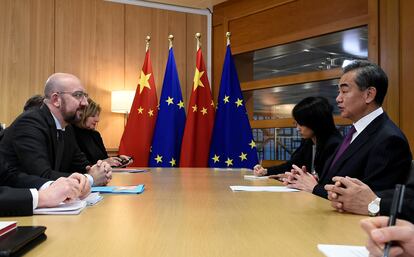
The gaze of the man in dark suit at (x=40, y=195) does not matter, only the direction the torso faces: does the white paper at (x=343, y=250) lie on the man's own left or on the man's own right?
on the man's own right

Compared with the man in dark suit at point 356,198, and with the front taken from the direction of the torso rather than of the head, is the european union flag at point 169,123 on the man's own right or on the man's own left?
on the man's own right

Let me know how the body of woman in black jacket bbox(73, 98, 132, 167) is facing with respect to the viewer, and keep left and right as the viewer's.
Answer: facing to the right of the viewer

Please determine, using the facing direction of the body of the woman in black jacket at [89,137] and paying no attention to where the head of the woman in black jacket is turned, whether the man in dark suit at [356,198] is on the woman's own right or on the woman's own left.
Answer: on the woman's own right

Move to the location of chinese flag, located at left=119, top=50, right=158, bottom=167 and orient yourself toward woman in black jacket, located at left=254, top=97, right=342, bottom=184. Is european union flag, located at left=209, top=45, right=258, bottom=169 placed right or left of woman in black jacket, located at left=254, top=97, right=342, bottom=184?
left

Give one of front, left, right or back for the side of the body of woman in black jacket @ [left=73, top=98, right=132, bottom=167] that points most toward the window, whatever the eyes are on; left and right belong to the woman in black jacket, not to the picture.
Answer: front

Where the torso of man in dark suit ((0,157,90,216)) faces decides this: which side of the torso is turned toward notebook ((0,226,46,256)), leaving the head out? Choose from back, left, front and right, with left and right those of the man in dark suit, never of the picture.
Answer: right

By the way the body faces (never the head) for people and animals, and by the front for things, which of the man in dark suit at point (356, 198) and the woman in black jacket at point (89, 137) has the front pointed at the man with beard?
the man in dark suit

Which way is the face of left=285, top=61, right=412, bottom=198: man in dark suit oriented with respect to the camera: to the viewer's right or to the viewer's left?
to the viewer's left

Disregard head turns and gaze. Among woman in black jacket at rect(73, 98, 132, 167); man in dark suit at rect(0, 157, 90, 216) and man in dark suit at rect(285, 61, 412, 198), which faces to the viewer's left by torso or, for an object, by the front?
man in dark suit at rect(285, 61, 412, 198)

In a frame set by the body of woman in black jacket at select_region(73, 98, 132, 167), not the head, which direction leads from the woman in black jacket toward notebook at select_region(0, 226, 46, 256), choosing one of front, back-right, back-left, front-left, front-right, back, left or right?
right

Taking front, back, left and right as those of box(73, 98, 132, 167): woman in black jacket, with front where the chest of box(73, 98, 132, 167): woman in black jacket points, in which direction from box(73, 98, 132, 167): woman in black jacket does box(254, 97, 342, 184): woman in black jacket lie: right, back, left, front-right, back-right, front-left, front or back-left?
front-right

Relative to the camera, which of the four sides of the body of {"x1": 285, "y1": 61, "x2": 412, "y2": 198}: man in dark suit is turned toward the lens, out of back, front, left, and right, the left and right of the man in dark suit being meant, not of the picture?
left

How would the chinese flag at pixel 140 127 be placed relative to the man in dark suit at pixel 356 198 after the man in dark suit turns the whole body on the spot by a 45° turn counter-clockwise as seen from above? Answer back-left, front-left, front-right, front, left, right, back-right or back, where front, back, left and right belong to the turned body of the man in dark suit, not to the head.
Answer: right

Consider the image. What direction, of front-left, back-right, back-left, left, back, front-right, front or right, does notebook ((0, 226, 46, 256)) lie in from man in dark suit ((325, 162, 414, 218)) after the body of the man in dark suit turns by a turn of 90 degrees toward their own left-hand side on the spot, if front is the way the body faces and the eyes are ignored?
front-right

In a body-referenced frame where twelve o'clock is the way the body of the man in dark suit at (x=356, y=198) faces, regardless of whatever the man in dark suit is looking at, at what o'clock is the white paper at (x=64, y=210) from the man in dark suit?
The white paper is roughly at 11 o'clock from the man in dark suit.

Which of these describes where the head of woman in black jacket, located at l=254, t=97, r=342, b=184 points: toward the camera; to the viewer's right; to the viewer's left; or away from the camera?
to the viewer's left

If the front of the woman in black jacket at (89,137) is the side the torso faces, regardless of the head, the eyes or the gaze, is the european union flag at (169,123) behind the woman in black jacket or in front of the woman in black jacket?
in front

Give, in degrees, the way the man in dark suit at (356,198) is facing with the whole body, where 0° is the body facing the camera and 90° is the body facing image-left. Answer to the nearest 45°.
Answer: approximately 90°

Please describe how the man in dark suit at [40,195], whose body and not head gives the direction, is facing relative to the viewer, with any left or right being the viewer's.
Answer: facing to the right of the viewer
